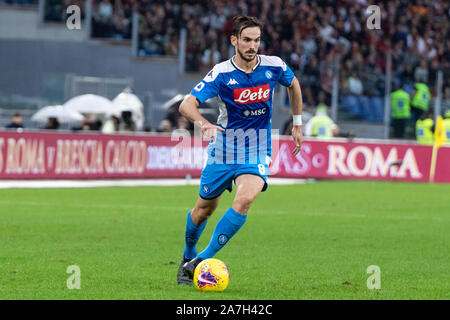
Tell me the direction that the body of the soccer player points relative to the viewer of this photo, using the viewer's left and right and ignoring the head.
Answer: facing the viewer and to the right of the viewer

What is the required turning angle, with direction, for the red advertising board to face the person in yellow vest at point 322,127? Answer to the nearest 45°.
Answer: approximately 135° to its left

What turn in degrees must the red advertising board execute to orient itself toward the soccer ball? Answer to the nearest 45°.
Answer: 0° — it already faces it

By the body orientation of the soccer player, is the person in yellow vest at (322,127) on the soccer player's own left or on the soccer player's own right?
on the soccer player's own left

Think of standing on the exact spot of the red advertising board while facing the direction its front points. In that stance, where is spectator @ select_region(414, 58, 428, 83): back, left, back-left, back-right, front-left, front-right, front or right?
back-left

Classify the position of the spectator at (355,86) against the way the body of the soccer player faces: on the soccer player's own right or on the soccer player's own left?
on the soccer player's own left

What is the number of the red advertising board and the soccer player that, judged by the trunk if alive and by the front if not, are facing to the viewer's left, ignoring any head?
0

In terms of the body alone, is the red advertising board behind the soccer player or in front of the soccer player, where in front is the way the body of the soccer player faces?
behind

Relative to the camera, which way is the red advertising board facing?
toward the camera

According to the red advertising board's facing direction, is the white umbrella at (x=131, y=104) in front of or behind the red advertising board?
behind
